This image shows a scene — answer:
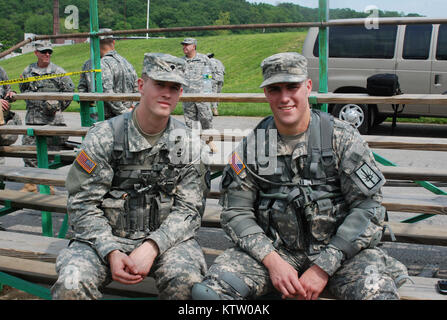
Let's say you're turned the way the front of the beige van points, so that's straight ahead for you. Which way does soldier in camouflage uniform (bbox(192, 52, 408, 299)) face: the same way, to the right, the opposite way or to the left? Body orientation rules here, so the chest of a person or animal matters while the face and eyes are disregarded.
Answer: to the right

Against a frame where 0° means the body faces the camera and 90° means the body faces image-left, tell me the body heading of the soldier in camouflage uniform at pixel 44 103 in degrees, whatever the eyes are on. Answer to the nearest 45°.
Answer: approximately 0°

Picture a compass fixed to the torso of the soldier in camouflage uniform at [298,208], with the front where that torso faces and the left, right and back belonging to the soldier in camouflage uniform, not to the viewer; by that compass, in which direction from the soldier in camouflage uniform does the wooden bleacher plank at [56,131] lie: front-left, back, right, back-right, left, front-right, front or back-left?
back-right

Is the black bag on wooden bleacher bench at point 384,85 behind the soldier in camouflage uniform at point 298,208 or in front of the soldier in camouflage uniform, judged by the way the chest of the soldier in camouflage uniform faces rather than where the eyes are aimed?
behind

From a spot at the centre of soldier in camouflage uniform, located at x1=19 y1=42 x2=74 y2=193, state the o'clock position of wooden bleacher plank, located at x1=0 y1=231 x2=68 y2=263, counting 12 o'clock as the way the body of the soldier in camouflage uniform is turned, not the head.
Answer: The wooden bleacher plank is roughly at 12 o'clock from the soldier in camouflage uniform.

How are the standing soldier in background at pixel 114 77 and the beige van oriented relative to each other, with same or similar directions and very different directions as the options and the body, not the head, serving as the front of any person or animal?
very different directions

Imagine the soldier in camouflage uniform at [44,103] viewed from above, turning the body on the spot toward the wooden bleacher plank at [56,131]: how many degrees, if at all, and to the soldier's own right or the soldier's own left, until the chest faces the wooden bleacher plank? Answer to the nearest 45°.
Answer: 0° — they already face it

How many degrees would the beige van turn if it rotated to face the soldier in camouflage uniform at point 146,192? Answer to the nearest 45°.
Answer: approximately 90° to its right

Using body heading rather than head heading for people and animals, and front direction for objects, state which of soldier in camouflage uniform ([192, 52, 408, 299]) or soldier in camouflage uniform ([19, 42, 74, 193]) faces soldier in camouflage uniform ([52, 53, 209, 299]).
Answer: soldier in camouflage uniform ([19, 42, 74, 193])

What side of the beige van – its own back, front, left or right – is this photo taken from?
right

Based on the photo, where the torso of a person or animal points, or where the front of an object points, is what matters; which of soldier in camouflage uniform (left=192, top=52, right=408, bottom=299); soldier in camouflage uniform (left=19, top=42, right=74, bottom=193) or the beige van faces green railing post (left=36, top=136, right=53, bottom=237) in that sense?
soldier in camouflage uniform (left=19, top=42, right=74, bottom=193)
